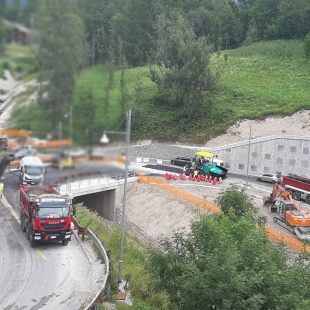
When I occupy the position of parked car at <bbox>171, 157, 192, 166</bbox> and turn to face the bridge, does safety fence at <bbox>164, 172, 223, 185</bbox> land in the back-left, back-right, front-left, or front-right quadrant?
front-left

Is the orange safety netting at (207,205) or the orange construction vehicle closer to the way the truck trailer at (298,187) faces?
the orange construction vehicle

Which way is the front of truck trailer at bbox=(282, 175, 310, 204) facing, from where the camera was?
facing the viewer and to the right of the viewer

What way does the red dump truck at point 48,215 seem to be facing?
toward the camera

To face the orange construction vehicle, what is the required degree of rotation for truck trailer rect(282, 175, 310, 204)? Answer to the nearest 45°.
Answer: approximately 45° to its right

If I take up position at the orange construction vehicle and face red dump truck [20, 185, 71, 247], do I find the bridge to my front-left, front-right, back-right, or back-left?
front-right

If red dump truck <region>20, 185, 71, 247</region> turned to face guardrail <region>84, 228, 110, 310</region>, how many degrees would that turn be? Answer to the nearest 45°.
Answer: approximately 45° to its left

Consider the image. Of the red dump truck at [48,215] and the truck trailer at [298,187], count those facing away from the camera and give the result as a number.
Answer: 0
